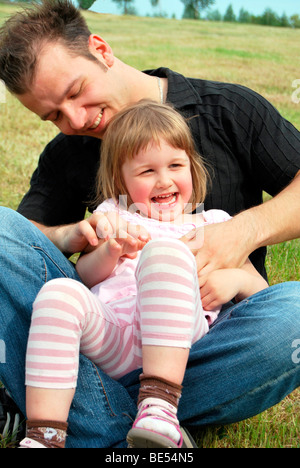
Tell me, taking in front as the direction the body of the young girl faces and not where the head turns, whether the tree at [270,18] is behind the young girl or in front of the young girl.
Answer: behind

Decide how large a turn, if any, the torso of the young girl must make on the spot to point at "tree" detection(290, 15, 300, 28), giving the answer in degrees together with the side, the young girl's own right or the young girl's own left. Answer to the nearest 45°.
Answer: approximately 180°

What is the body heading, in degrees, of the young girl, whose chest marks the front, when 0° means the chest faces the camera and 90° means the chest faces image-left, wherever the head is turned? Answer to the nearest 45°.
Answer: approximately 0°

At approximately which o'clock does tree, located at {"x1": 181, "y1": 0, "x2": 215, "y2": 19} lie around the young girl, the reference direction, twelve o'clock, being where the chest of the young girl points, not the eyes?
The tree is roughly at 6 o'clock from the young girl.
